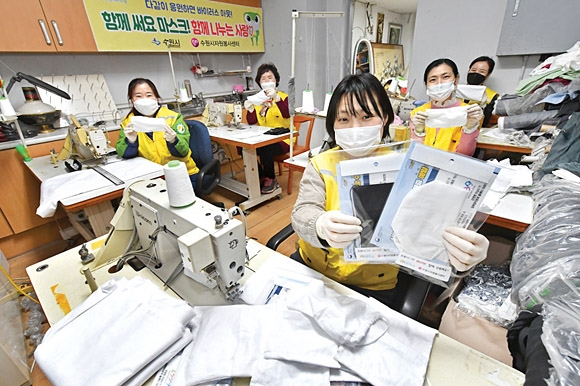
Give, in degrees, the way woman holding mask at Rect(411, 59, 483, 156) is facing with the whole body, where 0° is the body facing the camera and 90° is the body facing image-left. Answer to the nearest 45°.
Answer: approximately 0°

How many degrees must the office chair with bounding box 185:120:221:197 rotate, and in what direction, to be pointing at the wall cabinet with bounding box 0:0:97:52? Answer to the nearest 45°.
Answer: approximately 90° to its right

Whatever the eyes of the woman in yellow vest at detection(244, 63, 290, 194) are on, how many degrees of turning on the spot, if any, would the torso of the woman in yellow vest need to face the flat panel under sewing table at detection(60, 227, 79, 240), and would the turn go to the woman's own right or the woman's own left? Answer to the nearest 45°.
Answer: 0° — they already face it

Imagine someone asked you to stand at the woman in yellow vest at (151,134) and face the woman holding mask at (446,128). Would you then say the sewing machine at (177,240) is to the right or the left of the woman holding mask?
right

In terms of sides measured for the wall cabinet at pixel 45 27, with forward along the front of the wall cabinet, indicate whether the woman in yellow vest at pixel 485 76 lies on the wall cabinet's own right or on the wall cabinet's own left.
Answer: on the wall cabinet's own left

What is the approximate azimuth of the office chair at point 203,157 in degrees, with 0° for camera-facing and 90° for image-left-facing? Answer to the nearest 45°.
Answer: approximately 45°

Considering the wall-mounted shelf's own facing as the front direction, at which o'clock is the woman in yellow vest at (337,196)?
The woman in yellow vest is roughly at 12 o'clock from the wall-mounted shelf.

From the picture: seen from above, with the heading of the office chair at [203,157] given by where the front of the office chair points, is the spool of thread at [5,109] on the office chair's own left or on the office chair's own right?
on the office chair's own right

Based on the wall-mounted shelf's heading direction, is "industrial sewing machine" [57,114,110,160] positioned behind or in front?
in front
